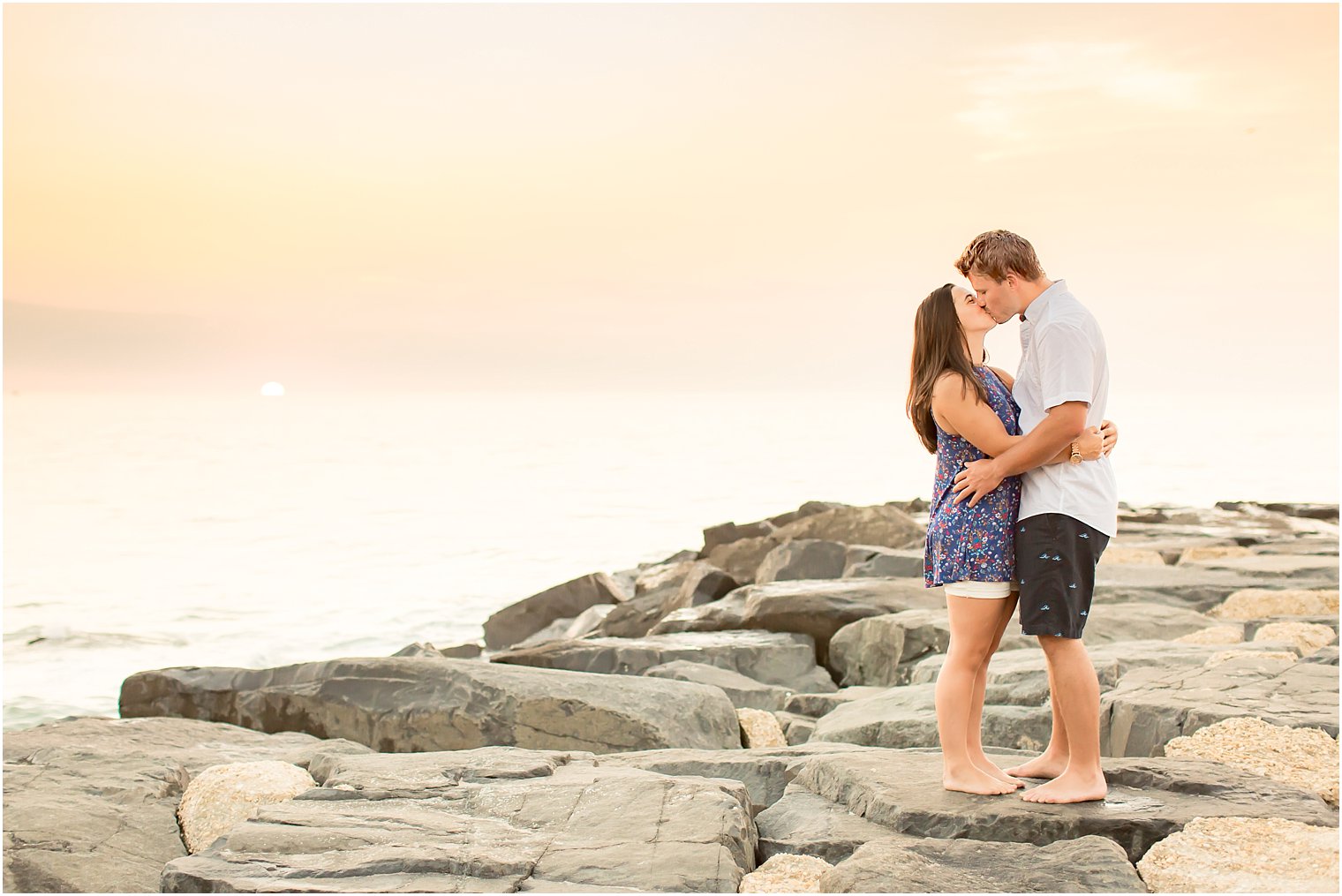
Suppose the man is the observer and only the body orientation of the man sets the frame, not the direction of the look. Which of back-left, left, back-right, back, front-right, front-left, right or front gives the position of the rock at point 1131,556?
right

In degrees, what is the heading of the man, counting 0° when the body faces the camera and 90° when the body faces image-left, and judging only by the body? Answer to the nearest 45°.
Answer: approximately 90°

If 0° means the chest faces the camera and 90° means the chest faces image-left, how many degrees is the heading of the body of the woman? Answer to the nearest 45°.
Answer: approximately 270°

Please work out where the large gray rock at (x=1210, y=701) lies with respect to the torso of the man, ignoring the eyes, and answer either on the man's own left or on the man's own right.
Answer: on the man's own right

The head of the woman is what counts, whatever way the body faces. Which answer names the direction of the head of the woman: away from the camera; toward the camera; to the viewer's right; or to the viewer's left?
to the viewer's right

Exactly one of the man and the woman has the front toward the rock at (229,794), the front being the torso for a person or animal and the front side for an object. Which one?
the man

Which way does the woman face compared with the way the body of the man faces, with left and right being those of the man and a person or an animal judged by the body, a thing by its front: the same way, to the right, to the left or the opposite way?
the opposite way

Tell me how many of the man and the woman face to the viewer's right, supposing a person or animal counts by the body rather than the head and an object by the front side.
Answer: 1

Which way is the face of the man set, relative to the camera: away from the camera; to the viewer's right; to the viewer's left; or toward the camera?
to the viewer's left

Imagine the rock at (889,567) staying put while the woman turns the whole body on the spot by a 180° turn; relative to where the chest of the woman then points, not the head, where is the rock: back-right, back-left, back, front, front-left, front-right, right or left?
right
